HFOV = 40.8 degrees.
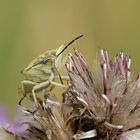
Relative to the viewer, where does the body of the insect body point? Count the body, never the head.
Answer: to the viewer's right
